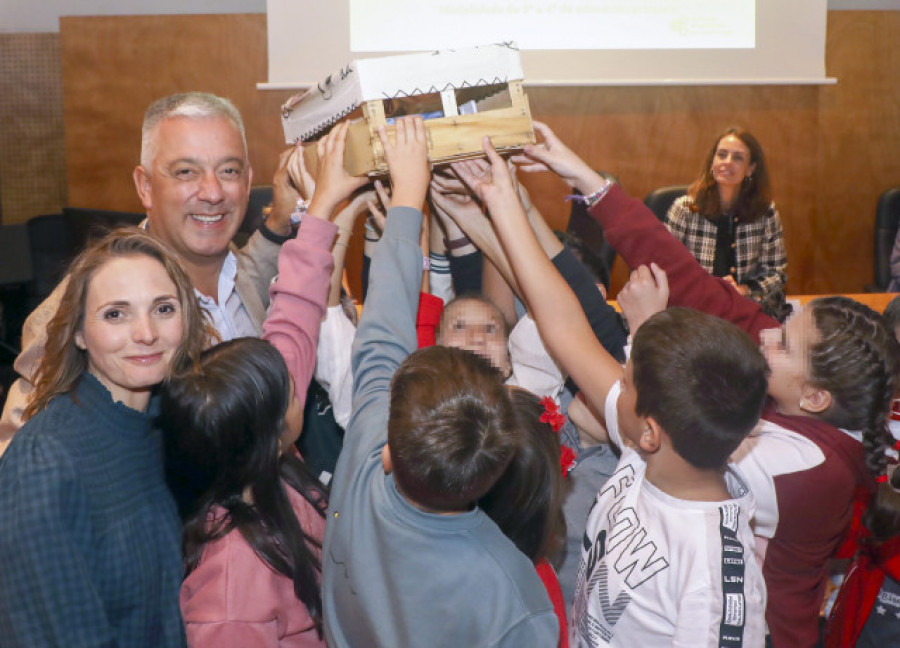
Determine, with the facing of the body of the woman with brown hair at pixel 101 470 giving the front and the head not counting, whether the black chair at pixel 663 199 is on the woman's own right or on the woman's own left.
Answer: on the woman's own left

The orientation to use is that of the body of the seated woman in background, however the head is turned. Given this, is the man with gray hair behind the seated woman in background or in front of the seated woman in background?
in front

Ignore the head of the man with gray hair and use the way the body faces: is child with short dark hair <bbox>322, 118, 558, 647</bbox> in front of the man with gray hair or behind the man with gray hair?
in front

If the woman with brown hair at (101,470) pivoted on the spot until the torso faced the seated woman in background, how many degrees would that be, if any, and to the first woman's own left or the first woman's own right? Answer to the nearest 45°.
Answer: approximately 90° to the first woman's own left

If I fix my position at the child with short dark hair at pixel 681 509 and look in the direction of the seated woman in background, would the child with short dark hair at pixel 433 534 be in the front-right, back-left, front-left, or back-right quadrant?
back-left

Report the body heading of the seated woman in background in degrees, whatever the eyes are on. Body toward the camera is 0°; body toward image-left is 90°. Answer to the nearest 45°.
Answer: approximately 0°

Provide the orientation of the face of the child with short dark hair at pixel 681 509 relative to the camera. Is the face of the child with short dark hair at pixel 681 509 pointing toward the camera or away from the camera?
away from the camera

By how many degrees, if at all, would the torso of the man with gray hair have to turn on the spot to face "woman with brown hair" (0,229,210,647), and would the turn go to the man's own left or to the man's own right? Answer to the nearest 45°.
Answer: approximately 45° to the man's own right

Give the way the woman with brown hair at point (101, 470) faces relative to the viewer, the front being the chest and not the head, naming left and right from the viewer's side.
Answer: facing the viewer and to the right of the viewer

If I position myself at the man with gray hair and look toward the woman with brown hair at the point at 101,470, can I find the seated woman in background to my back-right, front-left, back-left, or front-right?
back-left
